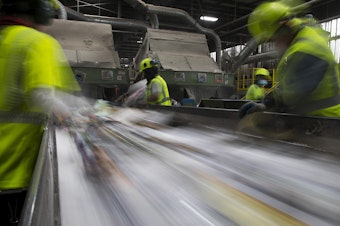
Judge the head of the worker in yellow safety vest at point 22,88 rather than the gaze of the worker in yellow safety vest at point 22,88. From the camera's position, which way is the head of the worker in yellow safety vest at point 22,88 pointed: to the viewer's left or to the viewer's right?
to the viewer's right

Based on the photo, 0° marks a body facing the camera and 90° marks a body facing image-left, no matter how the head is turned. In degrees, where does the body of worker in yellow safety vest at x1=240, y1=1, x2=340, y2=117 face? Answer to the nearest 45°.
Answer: approximately 90°

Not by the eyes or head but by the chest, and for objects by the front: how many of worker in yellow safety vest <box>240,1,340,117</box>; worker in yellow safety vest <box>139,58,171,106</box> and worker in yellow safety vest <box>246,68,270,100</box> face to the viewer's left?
2

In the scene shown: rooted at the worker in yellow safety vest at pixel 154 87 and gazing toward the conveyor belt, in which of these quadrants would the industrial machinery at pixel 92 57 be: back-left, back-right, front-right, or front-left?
back-right

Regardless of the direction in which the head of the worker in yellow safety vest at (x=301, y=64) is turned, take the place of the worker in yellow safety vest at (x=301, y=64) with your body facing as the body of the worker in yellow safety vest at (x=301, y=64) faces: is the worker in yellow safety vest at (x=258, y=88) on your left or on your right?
on your right

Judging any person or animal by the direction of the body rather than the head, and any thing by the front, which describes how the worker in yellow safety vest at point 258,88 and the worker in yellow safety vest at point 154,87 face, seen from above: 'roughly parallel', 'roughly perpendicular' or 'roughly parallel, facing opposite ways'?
roughly perpendicular

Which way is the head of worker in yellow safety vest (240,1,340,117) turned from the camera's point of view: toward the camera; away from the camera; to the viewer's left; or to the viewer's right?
to the viewer's left

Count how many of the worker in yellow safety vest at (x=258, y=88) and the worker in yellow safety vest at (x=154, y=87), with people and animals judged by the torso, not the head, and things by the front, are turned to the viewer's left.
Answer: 1
